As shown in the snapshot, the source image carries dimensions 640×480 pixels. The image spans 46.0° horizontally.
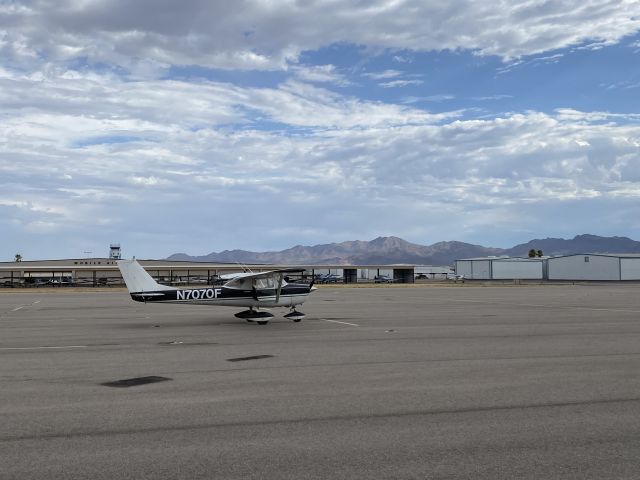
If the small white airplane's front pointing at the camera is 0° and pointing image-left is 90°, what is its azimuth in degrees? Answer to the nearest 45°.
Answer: approximately 270°
